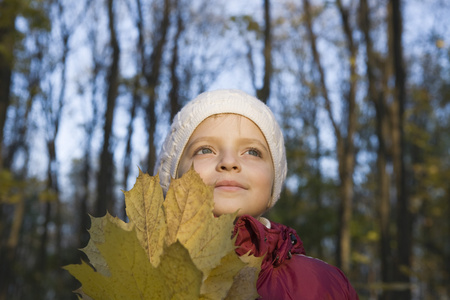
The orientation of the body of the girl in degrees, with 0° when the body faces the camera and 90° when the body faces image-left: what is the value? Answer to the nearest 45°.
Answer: approximately 0°

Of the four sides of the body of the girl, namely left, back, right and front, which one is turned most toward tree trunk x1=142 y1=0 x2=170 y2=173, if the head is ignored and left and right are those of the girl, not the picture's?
back

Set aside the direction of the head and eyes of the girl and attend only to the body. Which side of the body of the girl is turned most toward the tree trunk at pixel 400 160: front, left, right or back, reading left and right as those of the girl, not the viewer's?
back

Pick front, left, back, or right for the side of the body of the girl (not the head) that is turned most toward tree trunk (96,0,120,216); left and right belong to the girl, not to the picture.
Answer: back

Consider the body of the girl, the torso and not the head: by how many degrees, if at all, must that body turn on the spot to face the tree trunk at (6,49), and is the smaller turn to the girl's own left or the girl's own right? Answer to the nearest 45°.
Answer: approximately 135° to the girl's own right

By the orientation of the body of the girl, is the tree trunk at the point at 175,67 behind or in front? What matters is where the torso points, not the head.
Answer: behind

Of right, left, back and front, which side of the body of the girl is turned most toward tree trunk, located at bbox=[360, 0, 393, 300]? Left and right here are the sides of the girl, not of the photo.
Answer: back
